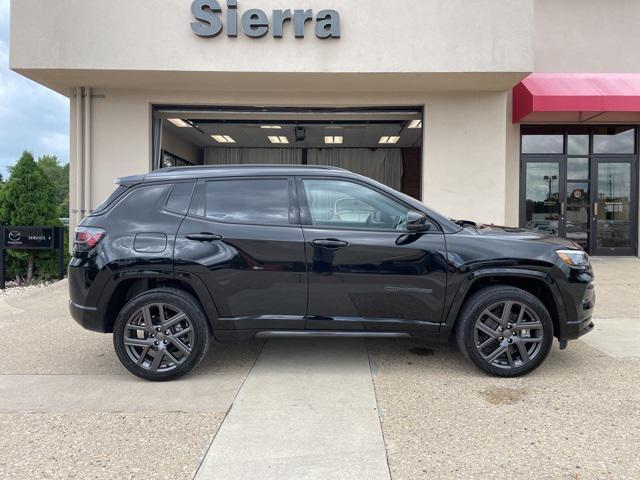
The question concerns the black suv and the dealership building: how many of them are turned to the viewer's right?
1

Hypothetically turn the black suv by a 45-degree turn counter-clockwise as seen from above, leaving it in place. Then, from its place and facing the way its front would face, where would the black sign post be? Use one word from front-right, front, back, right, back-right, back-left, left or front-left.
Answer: left

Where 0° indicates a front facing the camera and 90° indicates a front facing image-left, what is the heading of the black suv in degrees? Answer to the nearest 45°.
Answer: approximately 270°

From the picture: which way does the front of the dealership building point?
toward the camera

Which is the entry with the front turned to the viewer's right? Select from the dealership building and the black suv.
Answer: the black suv

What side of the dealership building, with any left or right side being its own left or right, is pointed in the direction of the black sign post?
right

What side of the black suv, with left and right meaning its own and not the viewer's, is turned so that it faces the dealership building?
left

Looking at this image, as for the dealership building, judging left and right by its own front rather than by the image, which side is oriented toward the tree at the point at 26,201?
right

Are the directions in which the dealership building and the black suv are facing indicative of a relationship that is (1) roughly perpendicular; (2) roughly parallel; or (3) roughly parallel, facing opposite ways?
roughly perpendicular
